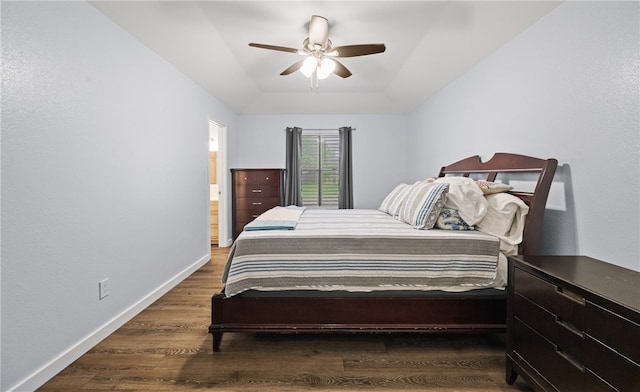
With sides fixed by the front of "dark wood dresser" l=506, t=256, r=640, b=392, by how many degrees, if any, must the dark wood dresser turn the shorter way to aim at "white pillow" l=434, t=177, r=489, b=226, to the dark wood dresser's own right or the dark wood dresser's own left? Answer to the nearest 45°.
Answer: approximately 90° to the dark wood dresser's own right

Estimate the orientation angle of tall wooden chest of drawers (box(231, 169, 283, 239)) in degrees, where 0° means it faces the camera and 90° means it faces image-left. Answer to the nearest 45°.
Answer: approximately 0°

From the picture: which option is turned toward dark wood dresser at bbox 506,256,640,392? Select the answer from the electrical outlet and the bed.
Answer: the electrical outlet

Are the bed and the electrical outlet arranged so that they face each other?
yes

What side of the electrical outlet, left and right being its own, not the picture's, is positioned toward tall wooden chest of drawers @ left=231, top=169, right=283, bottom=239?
left

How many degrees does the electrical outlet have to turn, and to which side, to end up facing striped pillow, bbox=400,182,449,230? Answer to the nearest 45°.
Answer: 0° — it already faces it

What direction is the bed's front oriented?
to the viewer's left

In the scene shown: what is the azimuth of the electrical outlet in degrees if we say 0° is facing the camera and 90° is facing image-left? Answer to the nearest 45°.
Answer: approximately 315°

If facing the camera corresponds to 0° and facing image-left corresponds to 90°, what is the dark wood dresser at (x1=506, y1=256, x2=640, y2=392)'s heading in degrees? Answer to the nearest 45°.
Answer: approximately 45°

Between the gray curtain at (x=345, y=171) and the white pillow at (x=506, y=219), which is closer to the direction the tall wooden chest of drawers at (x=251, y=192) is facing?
the white pillow

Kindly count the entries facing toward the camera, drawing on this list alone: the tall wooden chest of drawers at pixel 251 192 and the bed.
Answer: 1

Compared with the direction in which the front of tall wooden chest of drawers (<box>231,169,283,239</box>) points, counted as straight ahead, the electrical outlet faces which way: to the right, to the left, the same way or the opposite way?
to the left

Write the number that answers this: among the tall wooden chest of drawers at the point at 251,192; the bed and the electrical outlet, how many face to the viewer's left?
1

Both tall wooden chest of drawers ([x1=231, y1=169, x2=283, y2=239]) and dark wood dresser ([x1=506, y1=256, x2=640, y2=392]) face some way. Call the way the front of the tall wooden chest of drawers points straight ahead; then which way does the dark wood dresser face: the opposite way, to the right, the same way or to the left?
to the right

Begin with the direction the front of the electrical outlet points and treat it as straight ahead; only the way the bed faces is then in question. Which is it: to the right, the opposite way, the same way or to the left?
the opposite way
